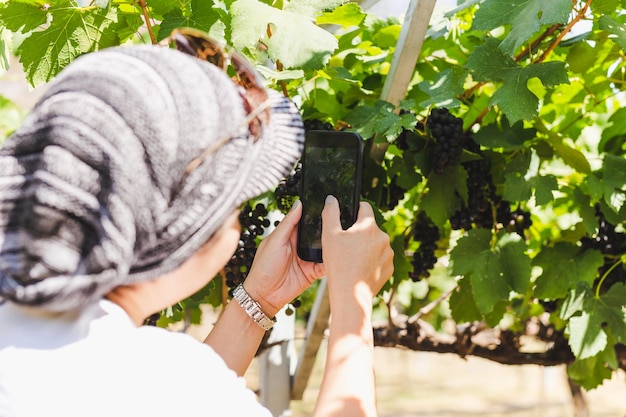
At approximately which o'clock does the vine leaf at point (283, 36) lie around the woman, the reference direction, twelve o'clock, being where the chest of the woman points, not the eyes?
The vine leaf is roughly at 11 o'clock from the woman.

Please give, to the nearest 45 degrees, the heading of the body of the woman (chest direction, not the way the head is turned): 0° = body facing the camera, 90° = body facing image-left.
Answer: approximately 225°

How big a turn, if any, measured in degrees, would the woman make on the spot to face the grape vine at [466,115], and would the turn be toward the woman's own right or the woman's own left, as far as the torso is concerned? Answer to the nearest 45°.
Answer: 0° — they already face it

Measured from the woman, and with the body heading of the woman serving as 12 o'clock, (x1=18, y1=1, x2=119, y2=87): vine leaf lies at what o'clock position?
The vine leaf is roughly at 10 o'clock from the woman.

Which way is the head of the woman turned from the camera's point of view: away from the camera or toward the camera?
away from the camera
